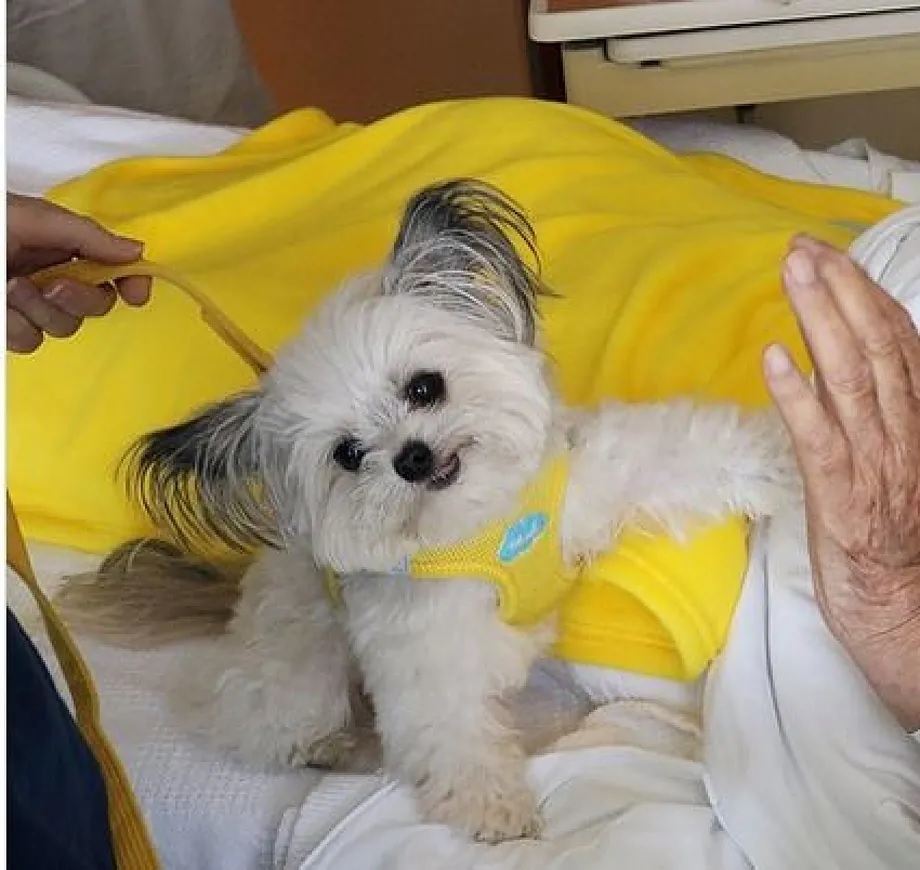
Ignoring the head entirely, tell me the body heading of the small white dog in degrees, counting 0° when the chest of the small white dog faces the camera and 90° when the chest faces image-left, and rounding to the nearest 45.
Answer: approximately 315°
